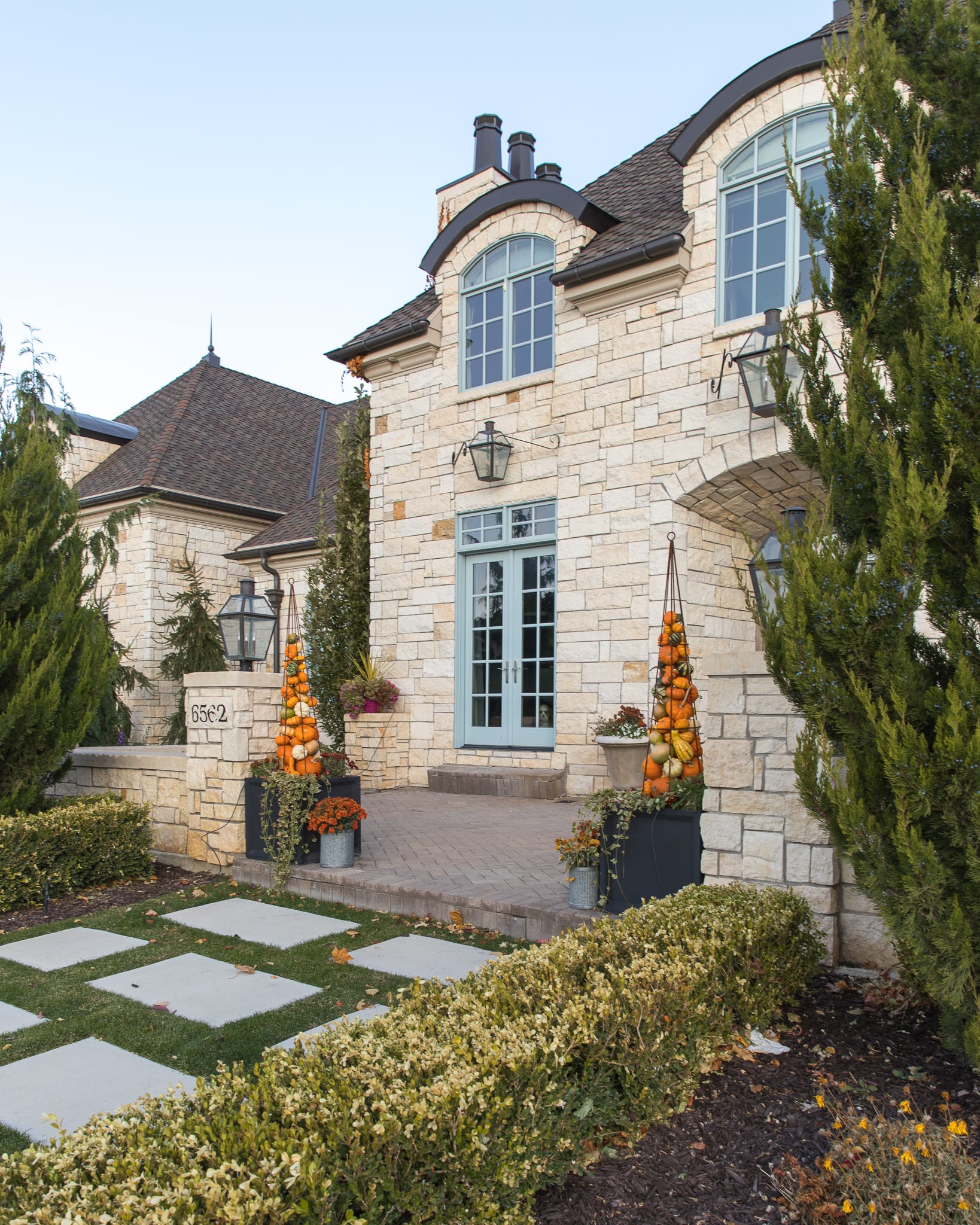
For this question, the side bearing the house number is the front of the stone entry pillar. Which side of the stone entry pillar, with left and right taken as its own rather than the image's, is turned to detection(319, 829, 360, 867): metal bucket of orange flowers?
left

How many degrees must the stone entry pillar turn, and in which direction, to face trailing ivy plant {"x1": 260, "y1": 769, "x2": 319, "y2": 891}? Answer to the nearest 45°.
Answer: approximately 90° to its left

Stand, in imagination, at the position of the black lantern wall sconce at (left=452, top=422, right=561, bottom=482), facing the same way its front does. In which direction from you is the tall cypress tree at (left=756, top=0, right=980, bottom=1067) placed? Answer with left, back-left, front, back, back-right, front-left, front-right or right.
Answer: front-left

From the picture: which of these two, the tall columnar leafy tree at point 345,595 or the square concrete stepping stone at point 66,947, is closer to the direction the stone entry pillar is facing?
the square concrete stepping stone

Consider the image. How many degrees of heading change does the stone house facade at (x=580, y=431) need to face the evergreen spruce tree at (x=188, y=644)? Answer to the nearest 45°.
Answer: approximately 90° to its right

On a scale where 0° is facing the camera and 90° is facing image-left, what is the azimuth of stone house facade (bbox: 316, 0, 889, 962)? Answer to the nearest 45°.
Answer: approximately 45°

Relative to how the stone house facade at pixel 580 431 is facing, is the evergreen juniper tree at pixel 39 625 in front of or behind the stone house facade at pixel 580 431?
in front

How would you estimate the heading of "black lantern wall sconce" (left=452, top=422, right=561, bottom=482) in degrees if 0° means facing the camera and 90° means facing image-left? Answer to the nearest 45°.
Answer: approximately 45°

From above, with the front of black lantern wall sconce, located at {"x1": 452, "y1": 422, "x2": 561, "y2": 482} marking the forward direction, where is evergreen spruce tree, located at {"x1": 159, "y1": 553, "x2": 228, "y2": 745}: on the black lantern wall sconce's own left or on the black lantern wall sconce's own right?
on the black lantern wall sconce's own right

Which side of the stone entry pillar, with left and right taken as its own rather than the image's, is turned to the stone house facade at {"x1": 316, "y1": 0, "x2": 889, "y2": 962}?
back

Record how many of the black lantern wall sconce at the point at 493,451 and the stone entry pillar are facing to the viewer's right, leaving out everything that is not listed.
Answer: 0

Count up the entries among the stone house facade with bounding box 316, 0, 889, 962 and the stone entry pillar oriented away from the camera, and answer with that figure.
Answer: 0

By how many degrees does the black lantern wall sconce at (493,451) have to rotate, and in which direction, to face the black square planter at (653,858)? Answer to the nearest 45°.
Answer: approximately 45° to its left

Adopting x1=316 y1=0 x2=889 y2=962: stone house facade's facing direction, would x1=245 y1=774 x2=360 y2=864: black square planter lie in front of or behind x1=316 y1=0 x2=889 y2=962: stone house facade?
in front
